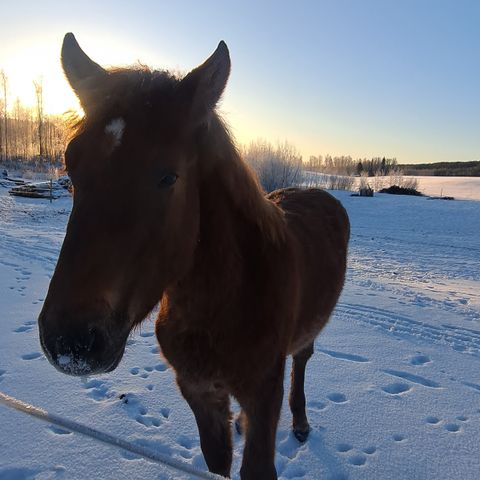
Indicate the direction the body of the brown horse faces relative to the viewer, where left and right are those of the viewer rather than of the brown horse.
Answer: facing the viewer and to the left of the viewer
